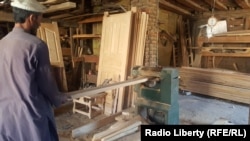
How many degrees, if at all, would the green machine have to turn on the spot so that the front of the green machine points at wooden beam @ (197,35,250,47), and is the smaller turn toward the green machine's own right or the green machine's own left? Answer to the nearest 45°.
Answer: approximately 135° to the green machine's own right

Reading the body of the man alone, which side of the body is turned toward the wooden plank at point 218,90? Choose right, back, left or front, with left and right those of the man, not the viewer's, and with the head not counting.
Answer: front

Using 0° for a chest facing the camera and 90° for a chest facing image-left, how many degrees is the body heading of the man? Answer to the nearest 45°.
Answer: approximately 225°

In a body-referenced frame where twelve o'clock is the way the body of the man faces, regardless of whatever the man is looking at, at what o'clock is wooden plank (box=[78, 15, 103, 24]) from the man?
The wooden plank is roughly at 11 o'clock from the man.

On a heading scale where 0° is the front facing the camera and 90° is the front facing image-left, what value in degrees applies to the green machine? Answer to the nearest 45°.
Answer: approximately 90°

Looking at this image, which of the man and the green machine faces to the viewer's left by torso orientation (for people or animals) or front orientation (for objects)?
the green machine

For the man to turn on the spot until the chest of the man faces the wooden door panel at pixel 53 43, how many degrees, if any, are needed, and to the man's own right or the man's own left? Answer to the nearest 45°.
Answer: approximately 45° to the man's own left

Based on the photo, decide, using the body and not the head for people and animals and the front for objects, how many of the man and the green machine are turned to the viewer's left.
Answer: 1

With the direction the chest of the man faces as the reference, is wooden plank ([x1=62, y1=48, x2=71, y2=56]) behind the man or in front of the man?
in front

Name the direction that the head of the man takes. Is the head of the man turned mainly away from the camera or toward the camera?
away from the camera
